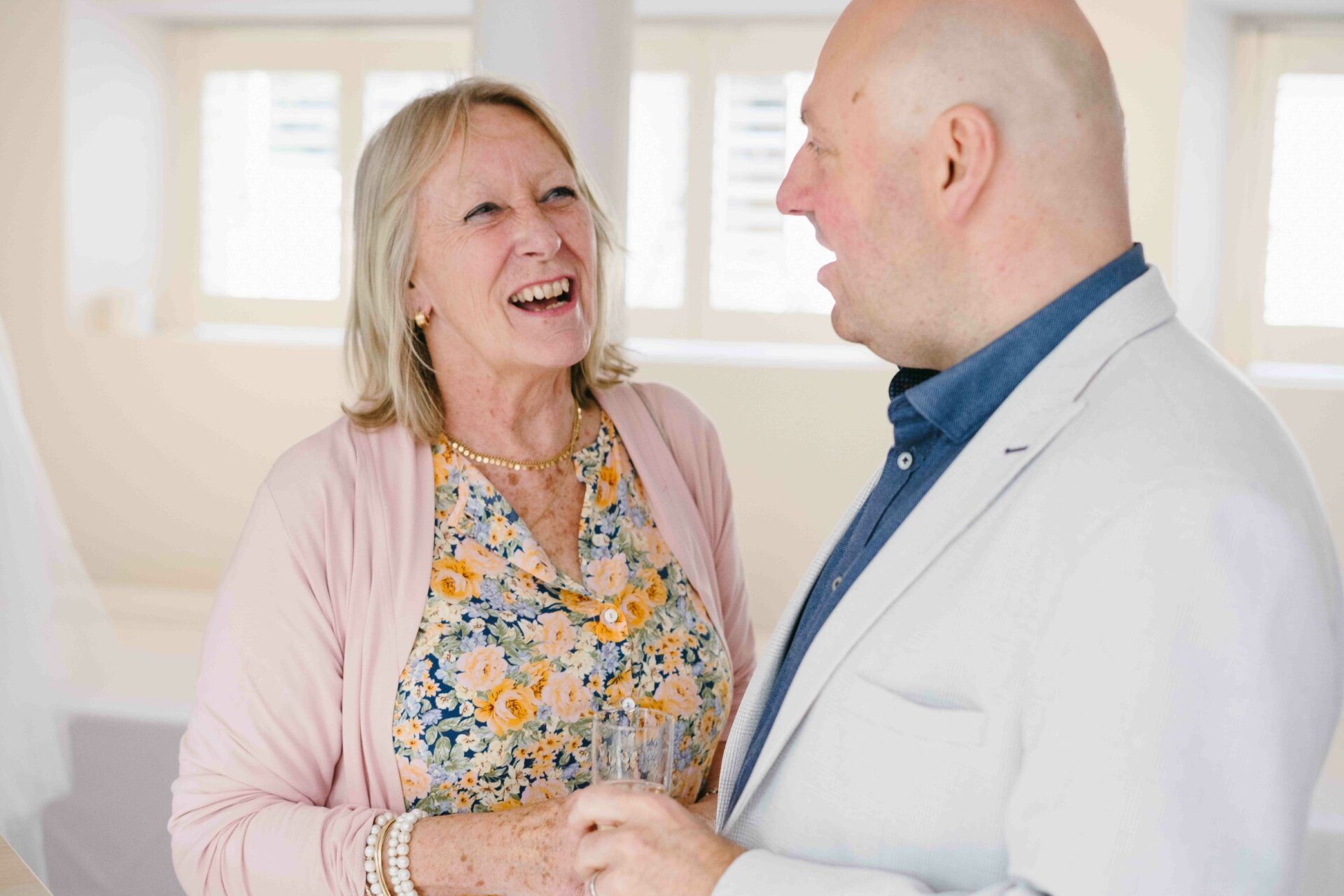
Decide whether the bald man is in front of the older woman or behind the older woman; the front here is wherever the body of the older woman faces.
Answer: in front

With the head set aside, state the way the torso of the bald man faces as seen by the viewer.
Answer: to the viewer's left

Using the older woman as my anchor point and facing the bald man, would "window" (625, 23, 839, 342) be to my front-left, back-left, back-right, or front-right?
back-left

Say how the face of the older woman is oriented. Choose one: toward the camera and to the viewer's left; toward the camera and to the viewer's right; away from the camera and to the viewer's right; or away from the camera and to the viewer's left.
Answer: toward the camera and to the viewer's right

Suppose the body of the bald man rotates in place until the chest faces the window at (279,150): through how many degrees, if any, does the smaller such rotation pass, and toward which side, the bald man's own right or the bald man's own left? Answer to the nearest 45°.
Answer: approximately 45° to the bald man's own right

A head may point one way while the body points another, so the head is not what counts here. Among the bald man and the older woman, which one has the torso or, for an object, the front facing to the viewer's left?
the bald man

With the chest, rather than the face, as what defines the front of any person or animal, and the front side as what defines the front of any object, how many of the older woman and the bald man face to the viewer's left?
1

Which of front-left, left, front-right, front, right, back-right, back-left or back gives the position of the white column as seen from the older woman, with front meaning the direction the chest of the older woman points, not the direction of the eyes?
back-left

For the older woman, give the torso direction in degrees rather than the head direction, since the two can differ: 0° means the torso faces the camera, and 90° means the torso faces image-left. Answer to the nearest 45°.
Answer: approximately 315°

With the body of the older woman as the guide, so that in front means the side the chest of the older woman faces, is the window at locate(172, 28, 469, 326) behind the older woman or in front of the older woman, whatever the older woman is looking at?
behind

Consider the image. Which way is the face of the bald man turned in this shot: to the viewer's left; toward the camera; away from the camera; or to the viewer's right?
to the viewer's left

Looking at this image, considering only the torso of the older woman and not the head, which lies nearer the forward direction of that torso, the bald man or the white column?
the bald man

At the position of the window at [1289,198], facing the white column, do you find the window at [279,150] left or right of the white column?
right

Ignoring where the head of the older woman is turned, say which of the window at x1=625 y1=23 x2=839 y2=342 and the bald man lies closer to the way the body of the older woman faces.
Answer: the bald man

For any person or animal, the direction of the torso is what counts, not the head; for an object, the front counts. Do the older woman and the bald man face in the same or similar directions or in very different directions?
very different directions

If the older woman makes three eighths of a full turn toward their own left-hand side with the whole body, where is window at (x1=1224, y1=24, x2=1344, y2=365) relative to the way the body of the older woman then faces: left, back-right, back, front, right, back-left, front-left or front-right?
front-right

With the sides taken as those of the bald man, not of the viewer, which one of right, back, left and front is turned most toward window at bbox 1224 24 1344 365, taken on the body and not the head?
right
